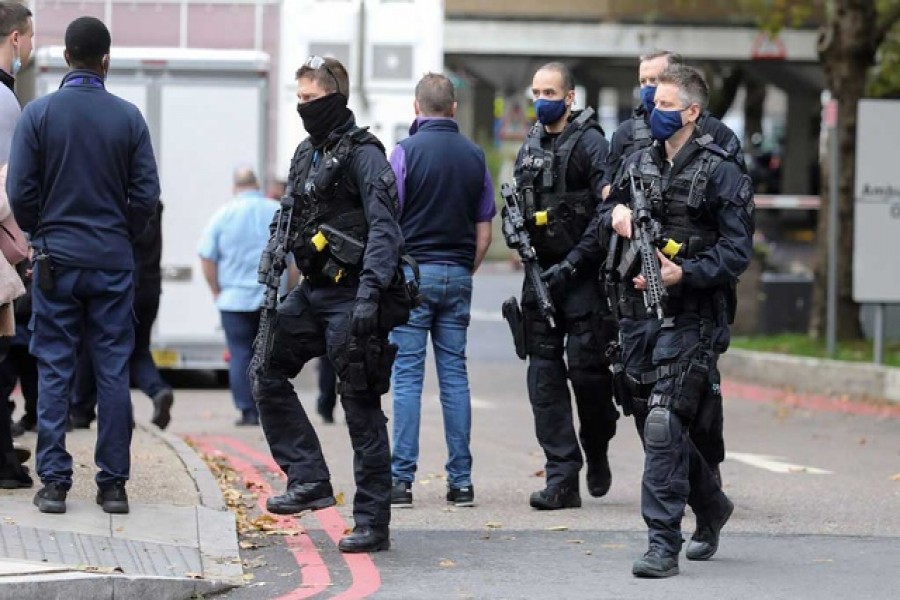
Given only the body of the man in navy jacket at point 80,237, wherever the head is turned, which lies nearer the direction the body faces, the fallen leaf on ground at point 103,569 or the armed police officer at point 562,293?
the armed police officer

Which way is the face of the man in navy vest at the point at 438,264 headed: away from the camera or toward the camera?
away from the camera

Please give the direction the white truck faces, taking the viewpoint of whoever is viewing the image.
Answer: facing away from the viewer

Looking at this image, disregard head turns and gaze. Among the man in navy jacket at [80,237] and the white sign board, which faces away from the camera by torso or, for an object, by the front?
the man in navy jacket

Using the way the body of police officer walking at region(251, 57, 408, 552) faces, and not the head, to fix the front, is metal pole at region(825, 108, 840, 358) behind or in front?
behind

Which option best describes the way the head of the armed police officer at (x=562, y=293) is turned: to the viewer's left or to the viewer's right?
to the viewer's left

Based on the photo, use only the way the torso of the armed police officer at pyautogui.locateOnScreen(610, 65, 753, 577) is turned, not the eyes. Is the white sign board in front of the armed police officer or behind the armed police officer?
behind

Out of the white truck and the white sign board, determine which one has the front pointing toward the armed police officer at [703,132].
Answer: the white sign board

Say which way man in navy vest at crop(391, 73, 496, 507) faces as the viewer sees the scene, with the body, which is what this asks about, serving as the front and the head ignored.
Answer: away from the camera

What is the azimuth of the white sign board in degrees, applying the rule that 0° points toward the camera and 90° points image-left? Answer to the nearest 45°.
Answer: approximately 0°

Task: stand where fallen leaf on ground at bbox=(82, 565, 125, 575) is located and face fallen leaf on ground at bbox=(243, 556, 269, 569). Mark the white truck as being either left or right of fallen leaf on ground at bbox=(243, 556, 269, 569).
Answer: left
